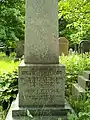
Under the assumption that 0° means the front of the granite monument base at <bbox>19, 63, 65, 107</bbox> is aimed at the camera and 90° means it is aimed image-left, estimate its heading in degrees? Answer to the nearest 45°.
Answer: approximately 0°

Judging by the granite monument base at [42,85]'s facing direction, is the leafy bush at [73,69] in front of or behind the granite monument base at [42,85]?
behind
